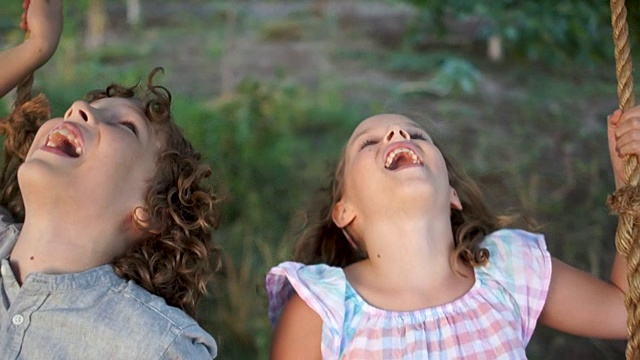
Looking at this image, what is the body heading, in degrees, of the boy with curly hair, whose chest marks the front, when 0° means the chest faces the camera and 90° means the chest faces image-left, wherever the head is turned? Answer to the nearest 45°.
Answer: approximately 45°

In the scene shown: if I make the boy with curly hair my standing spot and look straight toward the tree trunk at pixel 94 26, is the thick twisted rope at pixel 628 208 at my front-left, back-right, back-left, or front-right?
back-right

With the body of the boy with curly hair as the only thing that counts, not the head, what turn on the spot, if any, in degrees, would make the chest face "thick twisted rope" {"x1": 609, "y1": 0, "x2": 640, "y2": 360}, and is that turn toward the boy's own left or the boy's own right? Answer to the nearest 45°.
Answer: approximately 135° to the boy's own left

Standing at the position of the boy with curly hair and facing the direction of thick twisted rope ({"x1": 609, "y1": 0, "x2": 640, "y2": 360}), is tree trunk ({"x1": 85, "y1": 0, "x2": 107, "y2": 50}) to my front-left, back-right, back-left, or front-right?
back-left

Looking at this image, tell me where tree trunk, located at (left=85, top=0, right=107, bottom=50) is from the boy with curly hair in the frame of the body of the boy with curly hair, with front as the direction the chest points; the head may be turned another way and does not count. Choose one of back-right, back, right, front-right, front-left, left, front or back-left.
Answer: back-right
